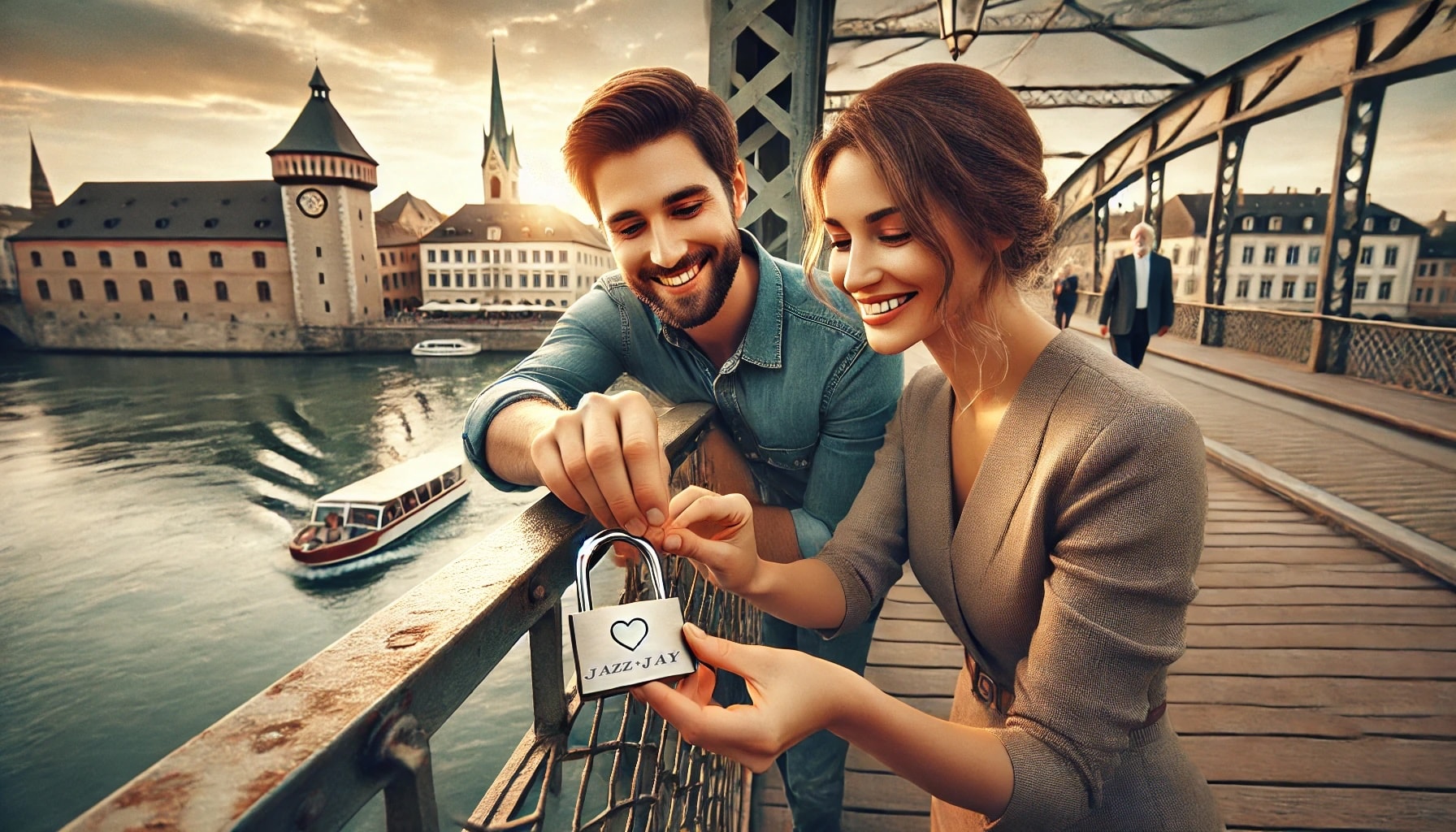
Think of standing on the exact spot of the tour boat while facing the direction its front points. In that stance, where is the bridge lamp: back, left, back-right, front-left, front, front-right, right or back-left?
front-left

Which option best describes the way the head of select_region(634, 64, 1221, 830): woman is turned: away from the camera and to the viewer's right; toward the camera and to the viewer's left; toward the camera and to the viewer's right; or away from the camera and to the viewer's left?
toward the camera and to the viewer's left

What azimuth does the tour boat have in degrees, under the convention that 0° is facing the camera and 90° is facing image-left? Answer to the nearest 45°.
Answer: approximately 45°

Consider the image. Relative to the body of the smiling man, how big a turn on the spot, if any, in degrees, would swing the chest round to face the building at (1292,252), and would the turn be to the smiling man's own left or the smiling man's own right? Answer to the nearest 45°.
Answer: approximately 180°

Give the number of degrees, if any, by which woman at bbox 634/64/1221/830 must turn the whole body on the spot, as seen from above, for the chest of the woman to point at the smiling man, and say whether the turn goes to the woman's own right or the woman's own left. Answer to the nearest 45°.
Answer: approximately 90° to the woman's own right

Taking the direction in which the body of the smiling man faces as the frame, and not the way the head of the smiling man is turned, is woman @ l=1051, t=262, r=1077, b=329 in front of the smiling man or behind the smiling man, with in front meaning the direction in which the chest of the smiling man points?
behind

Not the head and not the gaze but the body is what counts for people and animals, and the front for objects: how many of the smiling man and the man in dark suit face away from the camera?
0

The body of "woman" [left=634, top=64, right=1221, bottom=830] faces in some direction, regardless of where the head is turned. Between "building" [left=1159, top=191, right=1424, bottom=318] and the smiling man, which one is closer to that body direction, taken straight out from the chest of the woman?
the smiling man

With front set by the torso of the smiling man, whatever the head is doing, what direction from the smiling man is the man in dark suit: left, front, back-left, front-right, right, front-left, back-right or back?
back

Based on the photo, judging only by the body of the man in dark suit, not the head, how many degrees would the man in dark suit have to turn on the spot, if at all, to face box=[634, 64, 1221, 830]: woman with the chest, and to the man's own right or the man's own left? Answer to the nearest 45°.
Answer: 0° — they already face them

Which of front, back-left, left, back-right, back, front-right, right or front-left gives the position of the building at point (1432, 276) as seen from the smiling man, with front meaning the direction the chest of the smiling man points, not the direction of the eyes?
back

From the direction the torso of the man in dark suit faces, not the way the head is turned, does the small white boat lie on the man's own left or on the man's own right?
on the man's own right

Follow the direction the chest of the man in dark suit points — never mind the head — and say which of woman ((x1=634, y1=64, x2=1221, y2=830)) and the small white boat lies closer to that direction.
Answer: the woman
